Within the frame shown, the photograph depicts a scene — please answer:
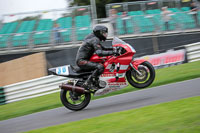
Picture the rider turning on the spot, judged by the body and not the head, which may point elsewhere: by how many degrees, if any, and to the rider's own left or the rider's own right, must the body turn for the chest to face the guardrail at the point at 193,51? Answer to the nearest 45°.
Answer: approximately 45° to the rider's own left

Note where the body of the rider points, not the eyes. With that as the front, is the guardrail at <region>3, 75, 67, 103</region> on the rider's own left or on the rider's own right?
on the rider's own left

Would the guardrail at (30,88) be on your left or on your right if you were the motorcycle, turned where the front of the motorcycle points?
on your left

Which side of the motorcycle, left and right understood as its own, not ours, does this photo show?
right

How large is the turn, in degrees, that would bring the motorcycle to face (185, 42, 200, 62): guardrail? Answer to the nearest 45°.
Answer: approximately 45° to its left

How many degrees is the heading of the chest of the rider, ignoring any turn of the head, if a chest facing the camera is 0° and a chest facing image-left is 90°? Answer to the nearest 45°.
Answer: approximately 270°
